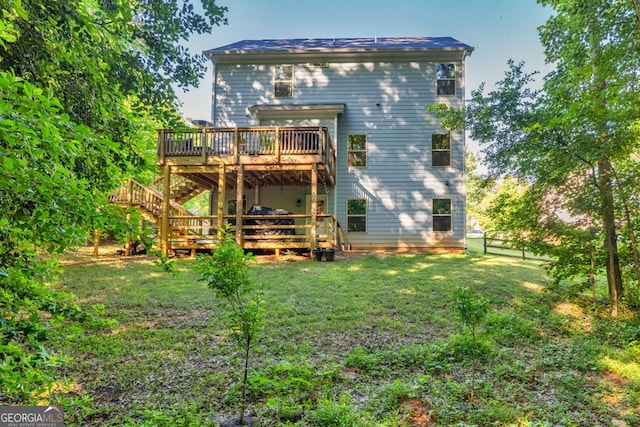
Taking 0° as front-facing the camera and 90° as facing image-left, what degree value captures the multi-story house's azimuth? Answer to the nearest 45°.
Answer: approximately 180°

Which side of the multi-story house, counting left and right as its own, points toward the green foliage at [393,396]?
back

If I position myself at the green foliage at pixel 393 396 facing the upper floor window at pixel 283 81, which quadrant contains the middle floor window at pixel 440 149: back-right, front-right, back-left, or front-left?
front-right

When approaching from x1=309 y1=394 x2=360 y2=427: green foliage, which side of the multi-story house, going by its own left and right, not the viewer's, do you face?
back
